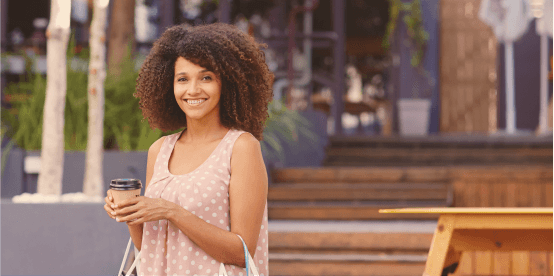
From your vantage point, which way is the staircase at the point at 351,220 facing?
toward the camera

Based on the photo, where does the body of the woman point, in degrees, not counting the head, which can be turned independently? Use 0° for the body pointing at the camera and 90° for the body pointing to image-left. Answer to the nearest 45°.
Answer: approximately 45°

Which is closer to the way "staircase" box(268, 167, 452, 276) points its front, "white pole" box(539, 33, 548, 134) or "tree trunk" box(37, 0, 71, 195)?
the tree trunk

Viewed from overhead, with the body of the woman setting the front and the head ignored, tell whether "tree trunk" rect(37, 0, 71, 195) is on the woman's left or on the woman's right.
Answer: on the woman's right
